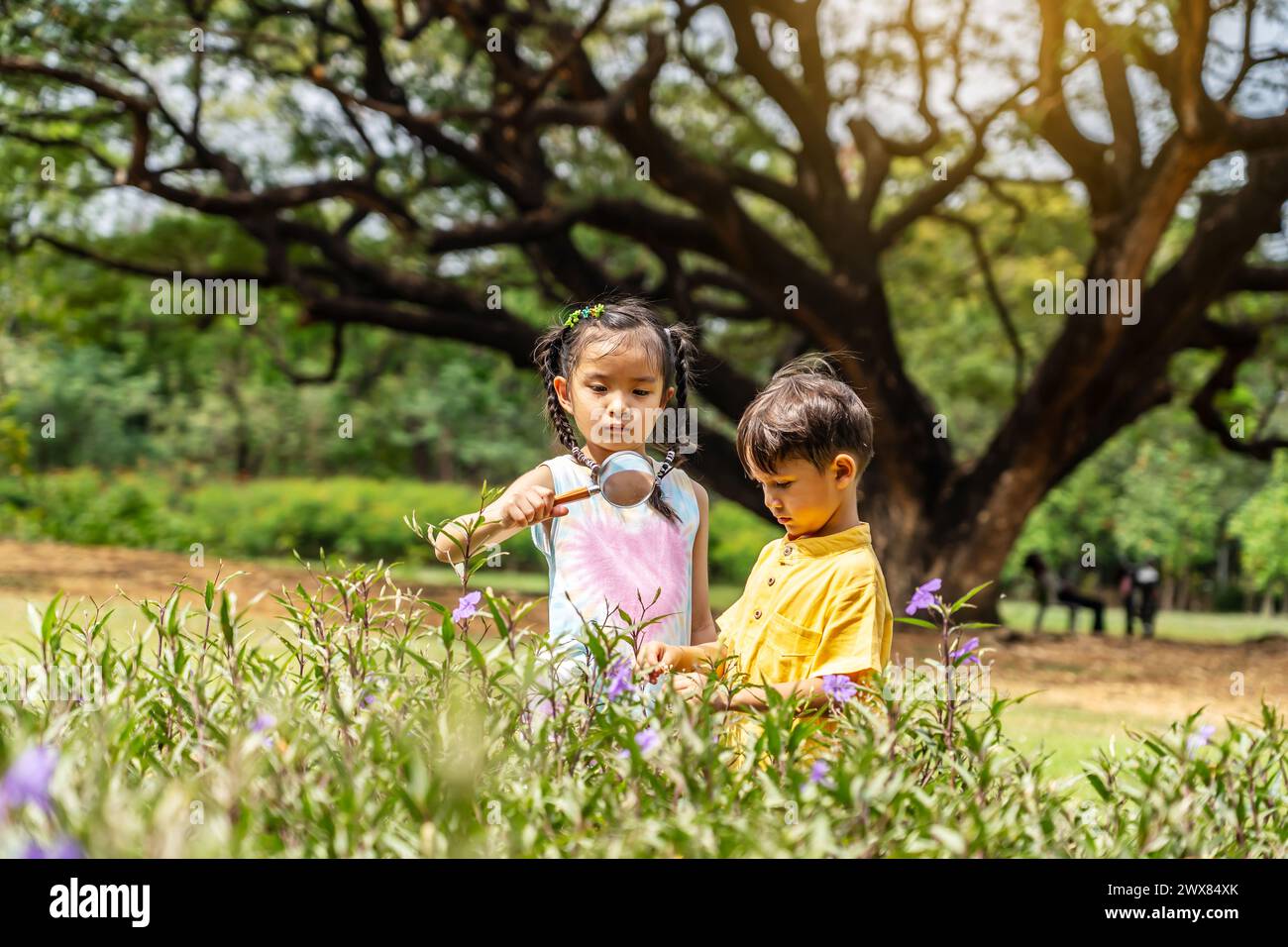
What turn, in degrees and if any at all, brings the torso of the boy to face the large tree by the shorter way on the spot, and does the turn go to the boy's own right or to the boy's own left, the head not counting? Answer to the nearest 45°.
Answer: approximately 135° to the boy's own right

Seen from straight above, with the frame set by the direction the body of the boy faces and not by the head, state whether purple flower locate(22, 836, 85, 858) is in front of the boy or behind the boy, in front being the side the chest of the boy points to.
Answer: in front

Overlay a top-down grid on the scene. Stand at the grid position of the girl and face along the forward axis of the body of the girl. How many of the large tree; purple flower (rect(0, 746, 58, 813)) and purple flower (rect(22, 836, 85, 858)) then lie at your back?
1

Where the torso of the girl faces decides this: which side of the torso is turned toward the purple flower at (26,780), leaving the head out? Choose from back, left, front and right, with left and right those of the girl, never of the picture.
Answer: front

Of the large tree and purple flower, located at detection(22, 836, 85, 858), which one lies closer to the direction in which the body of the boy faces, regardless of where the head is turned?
the purple flower

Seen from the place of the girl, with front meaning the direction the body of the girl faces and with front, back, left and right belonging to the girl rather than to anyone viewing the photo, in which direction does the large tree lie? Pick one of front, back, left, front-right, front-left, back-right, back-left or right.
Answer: back

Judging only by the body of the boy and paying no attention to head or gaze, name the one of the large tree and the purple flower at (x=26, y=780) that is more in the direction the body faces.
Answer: the purple flower

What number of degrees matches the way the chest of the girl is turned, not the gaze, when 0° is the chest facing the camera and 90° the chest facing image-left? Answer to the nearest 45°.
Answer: approximately 0°

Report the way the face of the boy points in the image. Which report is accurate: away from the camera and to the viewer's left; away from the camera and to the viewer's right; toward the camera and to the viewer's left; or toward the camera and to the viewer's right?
toward the camera and to the viewer's left
